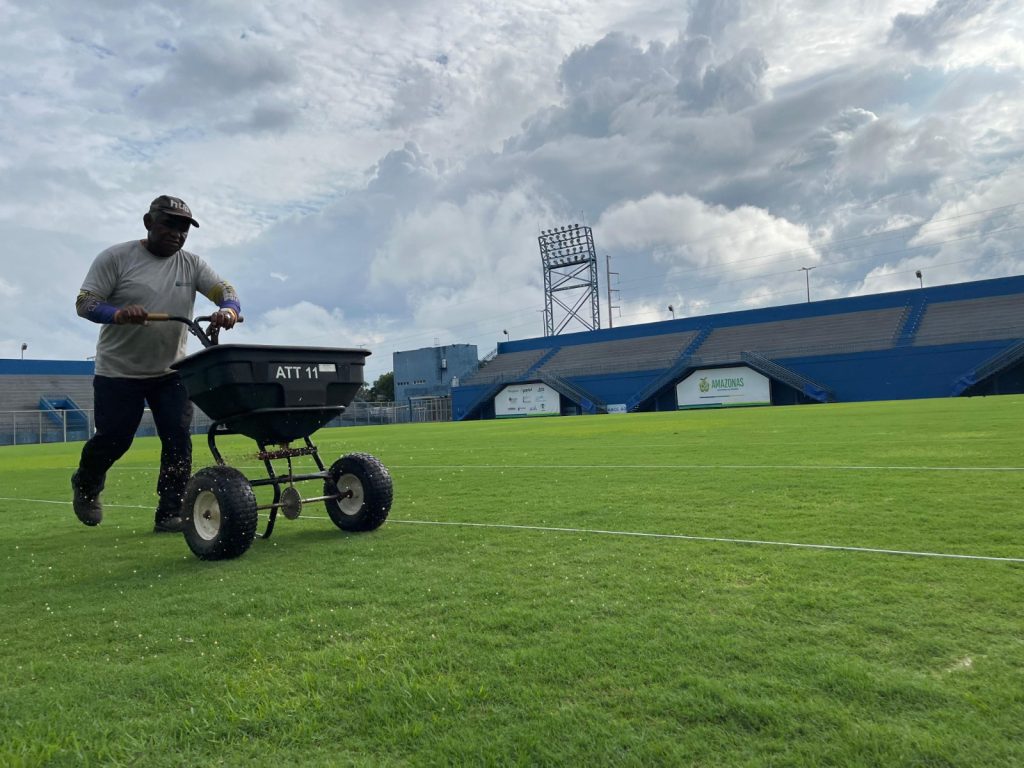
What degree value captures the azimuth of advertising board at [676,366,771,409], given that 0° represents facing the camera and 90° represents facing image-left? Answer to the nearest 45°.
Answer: approximately 0°
